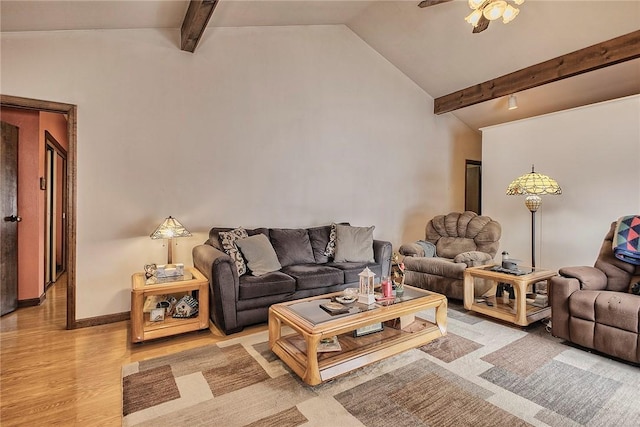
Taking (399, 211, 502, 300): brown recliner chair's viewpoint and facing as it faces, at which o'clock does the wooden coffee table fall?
The wooden coffee table is roughly at 11 o'clock from the brown recliner chair.

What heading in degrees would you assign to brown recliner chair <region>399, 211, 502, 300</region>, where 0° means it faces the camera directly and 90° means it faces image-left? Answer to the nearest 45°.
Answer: approximately 45°

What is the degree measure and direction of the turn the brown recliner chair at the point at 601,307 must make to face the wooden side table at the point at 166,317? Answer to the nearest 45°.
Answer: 0° — it already faces it

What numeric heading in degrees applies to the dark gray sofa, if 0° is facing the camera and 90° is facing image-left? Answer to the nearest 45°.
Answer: approximately 315°

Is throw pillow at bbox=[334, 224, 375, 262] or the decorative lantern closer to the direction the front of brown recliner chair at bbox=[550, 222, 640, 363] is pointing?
the decorative lantern

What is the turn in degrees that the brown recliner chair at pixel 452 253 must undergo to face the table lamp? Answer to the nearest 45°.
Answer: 0° — it already faces it

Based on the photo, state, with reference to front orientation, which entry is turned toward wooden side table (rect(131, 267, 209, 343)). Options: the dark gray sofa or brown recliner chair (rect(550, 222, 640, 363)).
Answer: the brown recliner chair

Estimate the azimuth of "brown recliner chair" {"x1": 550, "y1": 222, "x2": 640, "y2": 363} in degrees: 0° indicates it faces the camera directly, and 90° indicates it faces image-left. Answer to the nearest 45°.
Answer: approximately 45°

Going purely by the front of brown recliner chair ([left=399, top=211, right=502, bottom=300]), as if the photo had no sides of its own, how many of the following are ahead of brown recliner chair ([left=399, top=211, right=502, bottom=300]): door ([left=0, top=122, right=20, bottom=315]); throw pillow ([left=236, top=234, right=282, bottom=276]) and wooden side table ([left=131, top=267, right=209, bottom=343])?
3
